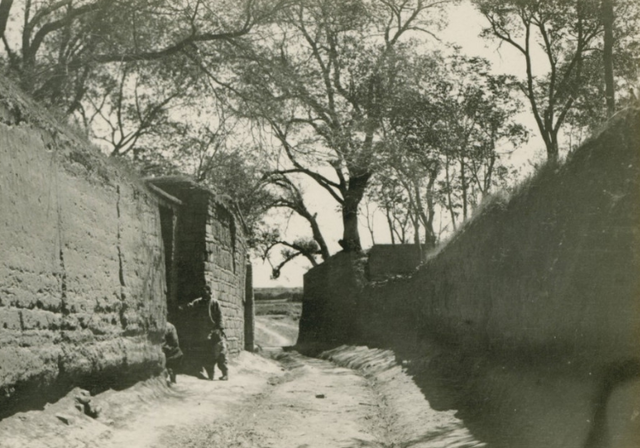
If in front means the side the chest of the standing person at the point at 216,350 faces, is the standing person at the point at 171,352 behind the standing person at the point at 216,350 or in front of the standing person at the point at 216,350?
in front

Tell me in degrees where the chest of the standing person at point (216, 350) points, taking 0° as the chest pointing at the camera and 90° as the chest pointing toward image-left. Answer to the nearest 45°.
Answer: approximately 45°
